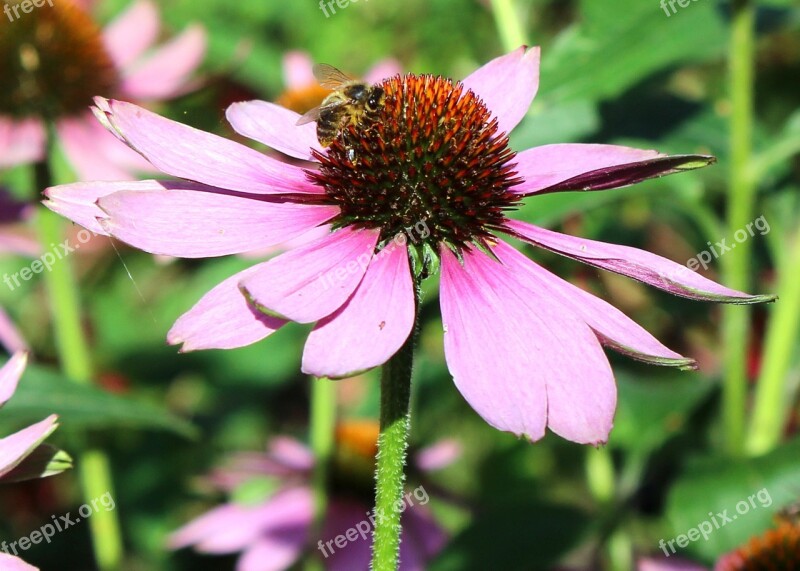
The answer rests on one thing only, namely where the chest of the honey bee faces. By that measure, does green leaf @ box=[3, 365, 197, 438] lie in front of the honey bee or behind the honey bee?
behind

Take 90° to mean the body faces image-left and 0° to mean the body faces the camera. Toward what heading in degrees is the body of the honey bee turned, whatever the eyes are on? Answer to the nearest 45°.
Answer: approximately 270°

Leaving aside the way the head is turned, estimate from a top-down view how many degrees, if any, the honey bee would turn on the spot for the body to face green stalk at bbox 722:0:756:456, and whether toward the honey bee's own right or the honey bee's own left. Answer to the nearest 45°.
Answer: approximately 45° to the honey bee's own left

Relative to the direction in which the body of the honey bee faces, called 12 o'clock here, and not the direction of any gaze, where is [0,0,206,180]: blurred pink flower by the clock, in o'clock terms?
The blurred pink flower is roughly at 8 o'clock from the honey bee.

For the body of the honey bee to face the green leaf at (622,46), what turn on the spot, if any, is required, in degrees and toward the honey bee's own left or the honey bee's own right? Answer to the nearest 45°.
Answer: approximately 45° to the honey bee's own left

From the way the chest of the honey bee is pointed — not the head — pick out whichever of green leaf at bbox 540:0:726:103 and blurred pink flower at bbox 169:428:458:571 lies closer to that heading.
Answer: the green leaf
